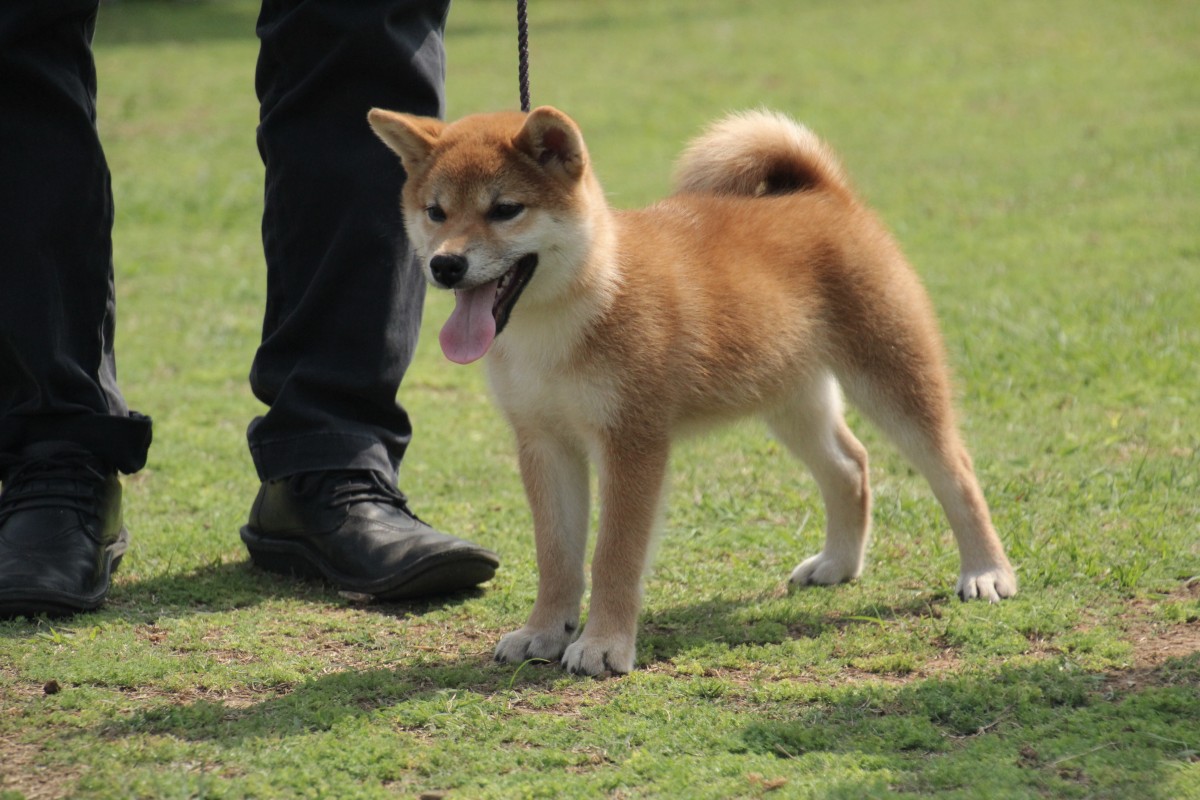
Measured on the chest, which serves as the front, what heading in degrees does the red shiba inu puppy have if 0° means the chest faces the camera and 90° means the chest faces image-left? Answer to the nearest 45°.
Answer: approximately 45°
